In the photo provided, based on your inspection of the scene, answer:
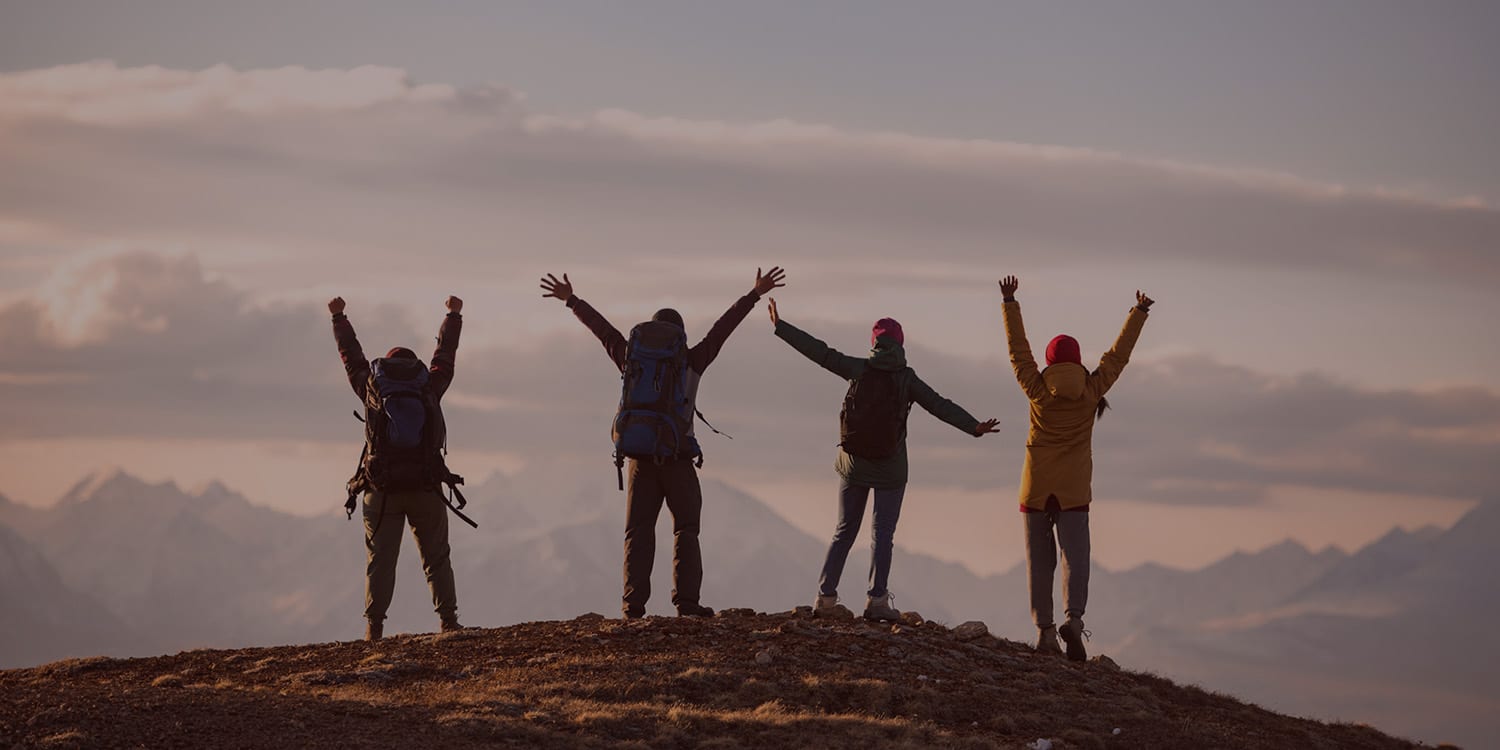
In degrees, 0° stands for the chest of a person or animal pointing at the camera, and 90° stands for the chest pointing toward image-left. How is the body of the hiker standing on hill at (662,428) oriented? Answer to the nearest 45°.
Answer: approximately 180°

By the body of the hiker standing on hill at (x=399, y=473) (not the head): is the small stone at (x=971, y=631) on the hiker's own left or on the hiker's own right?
on the hiker's own right

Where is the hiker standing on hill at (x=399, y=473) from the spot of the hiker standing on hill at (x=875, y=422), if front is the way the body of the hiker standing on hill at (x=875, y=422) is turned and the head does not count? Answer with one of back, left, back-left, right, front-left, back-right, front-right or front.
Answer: left

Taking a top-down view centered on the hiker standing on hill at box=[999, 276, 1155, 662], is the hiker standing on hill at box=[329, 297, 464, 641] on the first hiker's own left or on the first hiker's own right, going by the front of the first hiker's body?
on the first hiker's own left

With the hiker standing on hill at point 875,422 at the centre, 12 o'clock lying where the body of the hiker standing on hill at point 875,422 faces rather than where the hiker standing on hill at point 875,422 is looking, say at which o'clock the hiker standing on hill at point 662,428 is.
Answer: the hiker standing on hill at point 662,428 is roughly at 9 o'clock from the hiker standing on hill at point 875,422.

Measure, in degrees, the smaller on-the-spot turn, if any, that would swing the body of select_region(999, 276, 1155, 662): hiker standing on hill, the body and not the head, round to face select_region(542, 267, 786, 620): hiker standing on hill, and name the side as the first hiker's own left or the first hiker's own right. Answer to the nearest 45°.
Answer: approximately 90° to the first hiker's own left

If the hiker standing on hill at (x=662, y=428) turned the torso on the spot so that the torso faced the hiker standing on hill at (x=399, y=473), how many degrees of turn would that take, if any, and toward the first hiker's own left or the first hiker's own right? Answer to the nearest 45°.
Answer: approximately 90° to the first hiker's own left

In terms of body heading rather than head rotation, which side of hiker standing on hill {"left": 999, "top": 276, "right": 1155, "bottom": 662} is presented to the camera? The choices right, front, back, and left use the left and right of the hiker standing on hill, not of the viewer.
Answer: back

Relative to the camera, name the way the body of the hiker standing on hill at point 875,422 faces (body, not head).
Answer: away from the camera

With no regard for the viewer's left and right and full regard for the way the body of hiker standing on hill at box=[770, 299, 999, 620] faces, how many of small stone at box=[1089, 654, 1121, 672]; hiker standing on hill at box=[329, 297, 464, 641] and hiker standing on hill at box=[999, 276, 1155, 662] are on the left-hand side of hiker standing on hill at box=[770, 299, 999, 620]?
1

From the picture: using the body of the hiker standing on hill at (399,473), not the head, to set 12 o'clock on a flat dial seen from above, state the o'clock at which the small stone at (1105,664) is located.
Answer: The small stone is roughly at 3 o'clock from the hiker standing on hill.

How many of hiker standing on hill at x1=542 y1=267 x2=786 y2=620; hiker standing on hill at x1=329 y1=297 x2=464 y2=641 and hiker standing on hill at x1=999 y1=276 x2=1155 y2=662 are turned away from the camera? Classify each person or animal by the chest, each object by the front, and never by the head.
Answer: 3

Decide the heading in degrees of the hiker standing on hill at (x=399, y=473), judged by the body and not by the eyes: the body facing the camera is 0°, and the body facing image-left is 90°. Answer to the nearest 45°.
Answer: approximately 180°
